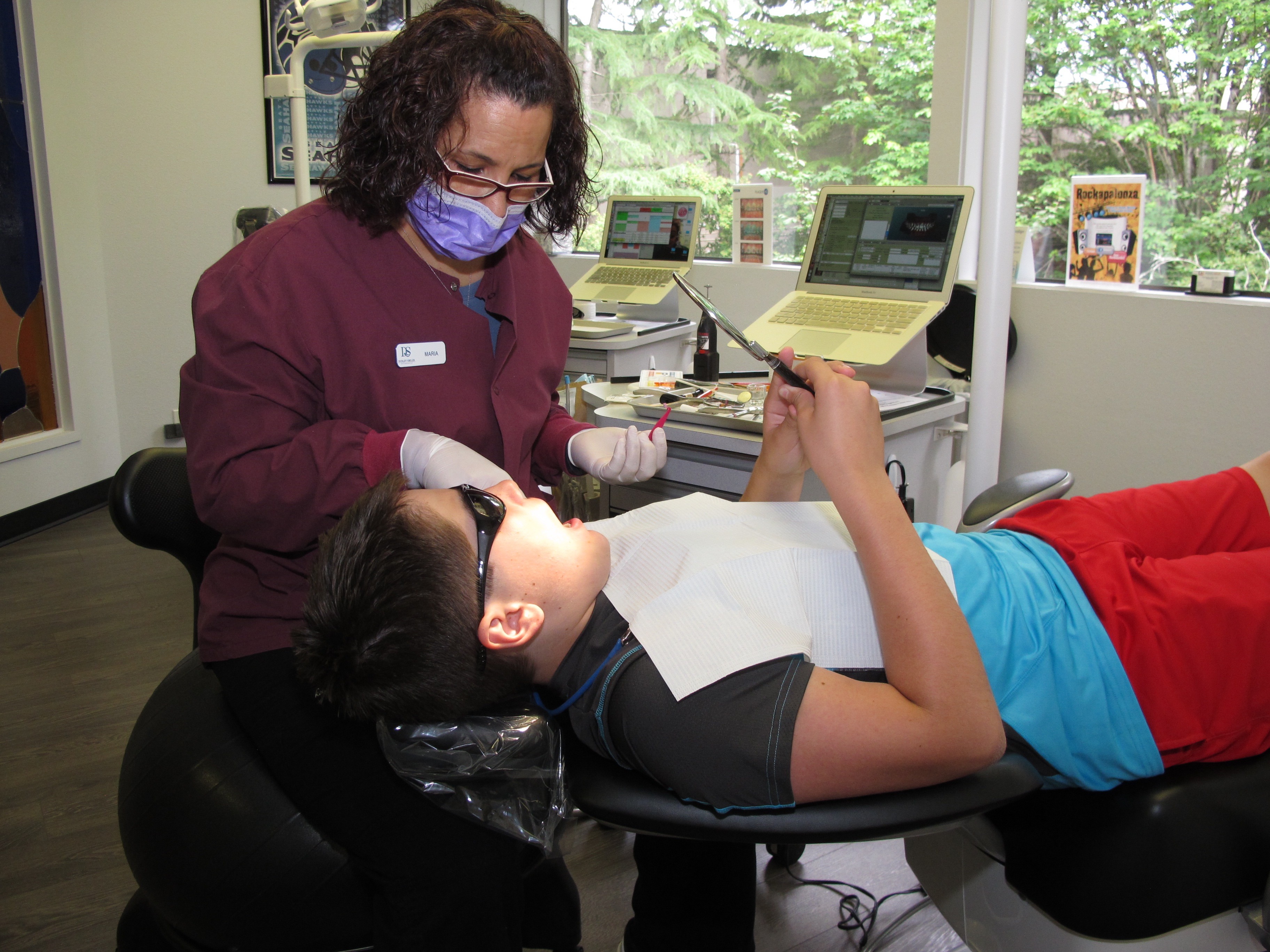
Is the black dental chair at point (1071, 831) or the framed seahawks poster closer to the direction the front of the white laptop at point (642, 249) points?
the black dental chair

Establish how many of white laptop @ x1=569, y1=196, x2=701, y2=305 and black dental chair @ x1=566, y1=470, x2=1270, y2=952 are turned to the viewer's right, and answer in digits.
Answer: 1

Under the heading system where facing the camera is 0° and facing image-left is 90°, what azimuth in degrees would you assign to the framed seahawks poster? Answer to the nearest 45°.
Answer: approximately 0°

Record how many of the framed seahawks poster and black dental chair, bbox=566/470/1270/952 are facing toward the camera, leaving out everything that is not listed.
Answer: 1

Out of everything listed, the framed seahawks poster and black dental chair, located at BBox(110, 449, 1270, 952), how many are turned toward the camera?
1

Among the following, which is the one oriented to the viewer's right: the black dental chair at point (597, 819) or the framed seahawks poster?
the black dental chair

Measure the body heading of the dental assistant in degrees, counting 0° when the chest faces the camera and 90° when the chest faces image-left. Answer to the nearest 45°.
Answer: approximately 315°

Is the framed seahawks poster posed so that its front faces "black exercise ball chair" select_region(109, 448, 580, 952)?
yes

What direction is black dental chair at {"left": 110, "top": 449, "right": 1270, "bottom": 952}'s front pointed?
to the viewer's right

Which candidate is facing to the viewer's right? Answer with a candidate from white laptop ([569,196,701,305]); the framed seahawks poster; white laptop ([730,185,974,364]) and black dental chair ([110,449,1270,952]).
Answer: the black dental chair

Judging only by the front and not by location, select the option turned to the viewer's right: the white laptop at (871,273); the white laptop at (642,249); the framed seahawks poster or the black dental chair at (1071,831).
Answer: the black dental chair
